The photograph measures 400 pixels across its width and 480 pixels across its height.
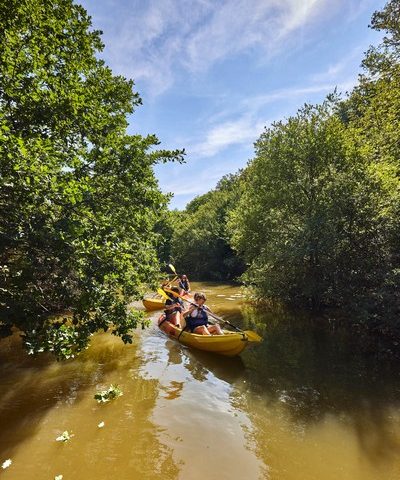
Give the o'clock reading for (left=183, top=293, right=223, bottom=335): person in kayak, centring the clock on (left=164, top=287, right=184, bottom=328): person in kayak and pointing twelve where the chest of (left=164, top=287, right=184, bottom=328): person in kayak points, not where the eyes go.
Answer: (left=183, top=293, right=223, bottom=335): person in kayak is roughly at 1 o'clock from (left=164, top=287, right=184, bottom=328): person in kayak.

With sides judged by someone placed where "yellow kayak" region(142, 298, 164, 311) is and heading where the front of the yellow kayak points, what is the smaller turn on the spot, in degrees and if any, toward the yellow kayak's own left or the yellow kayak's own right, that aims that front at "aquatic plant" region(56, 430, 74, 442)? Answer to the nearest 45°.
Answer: approximately 45° to the yellow kayak's own left

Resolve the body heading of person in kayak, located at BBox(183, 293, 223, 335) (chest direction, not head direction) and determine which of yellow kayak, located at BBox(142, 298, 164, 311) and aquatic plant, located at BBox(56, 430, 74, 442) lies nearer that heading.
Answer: the aquatic plant

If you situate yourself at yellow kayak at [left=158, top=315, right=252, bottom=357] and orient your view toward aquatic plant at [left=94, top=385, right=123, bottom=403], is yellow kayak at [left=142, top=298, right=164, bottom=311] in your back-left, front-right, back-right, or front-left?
back-right

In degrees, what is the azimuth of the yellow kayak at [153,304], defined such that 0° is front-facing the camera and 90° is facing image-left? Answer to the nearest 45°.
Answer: approximately 45°

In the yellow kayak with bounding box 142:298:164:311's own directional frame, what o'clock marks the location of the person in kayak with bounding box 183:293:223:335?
The person in kayak is roughly at 10 o'clock from the yellow kayak.

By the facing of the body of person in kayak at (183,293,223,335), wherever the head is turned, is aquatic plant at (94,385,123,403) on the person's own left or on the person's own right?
on the person's own right

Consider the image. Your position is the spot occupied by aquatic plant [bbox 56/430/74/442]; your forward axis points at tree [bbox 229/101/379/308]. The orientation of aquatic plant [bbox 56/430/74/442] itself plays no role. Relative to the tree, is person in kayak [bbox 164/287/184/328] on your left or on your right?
left
